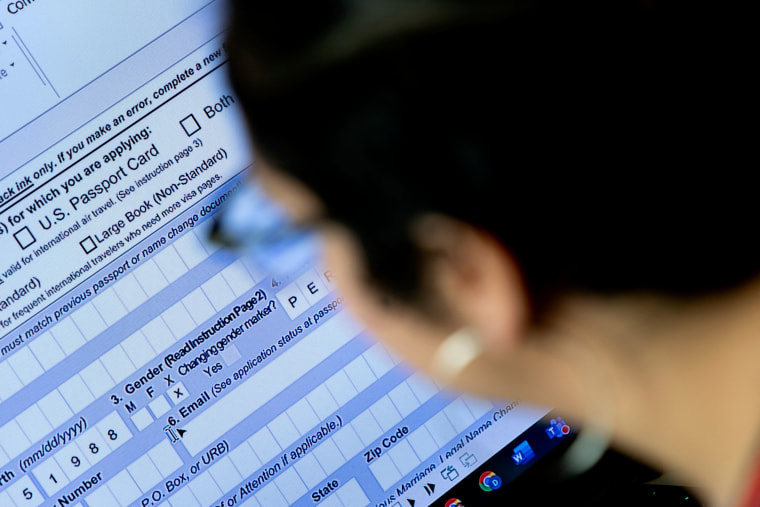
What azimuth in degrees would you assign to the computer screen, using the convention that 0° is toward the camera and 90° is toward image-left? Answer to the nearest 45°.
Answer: approximately 0°

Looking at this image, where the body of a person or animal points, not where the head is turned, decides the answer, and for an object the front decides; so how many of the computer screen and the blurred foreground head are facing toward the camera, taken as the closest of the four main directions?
1

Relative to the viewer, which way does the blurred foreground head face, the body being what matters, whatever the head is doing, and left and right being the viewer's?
facing away from the viewer and to the left of the viewer
